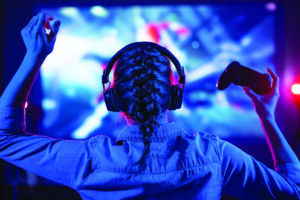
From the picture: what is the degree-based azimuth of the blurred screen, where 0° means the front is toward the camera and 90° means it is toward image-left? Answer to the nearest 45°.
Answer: approximately 0°

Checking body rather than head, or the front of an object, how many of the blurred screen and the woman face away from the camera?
1

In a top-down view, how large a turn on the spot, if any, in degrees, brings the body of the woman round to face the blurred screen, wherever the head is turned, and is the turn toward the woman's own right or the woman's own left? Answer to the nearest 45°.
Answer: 0° — they already face it

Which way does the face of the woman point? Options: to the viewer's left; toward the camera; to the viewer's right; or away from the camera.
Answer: away from the camera

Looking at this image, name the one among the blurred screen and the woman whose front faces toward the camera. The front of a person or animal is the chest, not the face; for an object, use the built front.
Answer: the blurred screen

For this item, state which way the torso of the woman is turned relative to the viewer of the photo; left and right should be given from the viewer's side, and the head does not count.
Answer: facing away from the viewer

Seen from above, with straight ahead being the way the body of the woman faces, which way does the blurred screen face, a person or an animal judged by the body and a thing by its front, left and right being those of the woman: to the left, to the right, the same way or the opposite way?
the opposite way

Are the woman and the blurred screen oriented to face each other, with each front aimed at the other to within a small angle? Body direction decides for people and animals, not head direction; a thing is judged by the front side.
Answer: yes

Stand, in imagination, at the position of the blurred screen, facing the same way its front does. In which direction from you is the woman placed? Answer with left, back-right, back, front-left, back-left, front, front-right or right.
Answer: front
